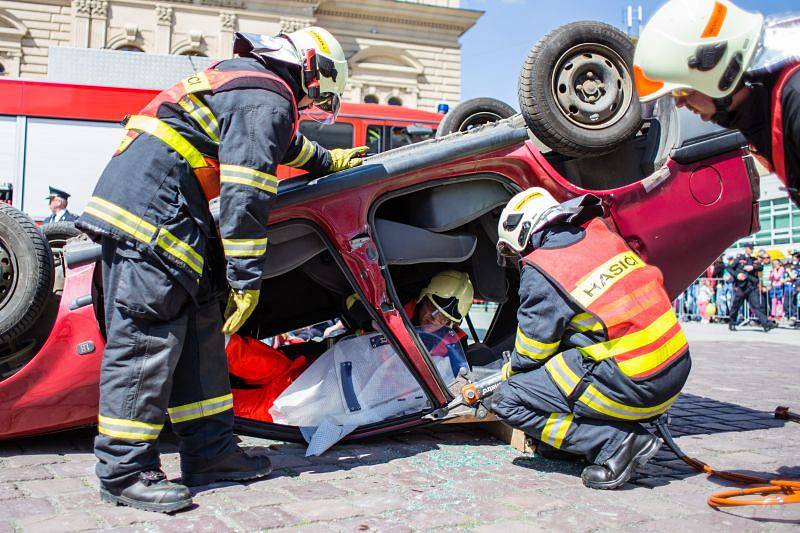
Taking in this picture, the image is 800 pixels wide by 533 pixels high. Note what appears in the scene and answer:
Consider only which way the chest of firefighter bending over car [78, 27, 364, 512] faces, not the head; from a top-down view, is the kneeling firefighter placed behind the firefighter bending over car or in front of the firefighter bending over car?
in front

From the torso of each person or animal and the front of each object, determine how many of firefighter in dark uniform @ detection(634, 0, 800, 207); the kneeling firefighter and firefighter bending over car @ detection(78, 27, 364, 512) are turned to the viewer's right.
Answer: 1

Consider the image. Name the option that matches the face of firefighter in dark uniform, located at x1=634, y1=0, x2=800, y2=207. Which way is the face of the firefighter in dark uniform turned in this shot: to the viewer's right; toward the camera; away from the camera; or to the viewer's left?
to the viewer's left

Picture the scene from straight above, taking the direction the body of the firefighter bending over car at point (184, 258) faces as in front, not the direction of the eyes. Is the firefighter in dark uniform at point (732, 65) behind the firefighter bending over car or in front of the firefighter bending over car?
in front

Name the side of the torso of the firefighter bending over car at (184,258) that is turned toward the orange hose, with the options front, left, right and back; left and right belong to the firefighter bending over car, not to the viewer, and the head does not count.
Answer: front

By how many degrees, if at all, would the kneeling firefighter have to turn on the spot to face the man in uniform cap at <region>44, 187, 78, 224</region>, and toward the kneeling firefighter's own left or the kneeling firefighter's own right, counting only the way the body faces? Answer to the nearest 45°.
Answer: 0° — they already face them

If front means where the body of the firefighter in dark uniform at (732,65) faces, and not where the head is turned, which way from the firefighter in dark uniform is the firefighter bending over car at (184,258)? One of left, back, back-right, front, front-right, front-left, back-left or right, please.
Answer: front

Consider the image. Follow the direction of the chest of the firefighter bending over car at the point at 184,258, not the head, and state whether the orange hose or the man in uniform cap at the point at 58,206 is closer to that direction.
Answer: the orange hose

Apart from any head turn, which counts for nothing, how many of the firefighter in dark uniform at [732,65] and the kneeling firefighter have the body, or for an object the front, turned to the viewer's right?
0

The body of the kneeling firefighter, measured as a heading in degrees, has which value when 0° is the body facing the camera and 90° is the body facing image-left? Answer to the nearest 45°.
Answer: approximately 135°

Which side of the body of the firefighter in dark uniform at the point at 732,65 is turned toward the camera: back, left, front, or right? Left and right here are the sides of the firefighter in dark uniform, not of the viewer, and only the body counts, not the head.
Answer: left

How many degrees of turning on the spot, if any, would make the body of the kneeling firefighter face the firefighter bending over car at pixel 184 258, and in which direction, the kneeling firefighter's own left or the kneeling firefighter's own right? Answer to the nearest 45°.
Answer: approximately 90° to the kneeling firefighter's own left

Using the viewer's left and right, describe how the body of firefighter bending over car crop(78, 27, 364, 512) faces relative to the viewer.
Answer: facing to the right of the viewer
